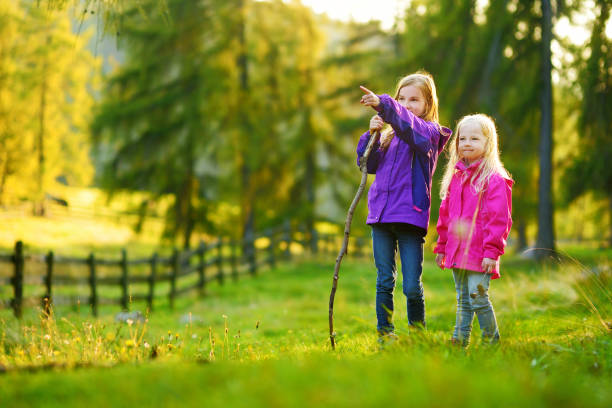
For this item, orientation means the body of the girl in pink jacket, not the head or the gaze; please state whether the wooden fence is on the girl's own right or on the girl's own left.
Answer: on the girl's own right

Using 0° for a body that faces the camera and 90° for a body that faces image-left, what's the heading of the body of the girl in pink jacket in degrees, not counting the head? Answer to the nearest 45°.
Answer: approximately 45°

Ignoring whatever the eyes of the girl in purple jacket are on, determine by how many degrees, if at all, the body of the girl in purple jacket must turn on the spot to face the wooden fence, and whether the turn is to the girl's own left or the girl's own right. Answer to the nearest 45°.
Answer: approximately 90° to the girl's own right

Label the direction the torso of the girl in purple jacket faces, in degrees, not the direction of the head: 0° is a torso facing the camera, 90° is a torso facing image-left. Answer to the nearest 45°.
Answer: approximately 45°
